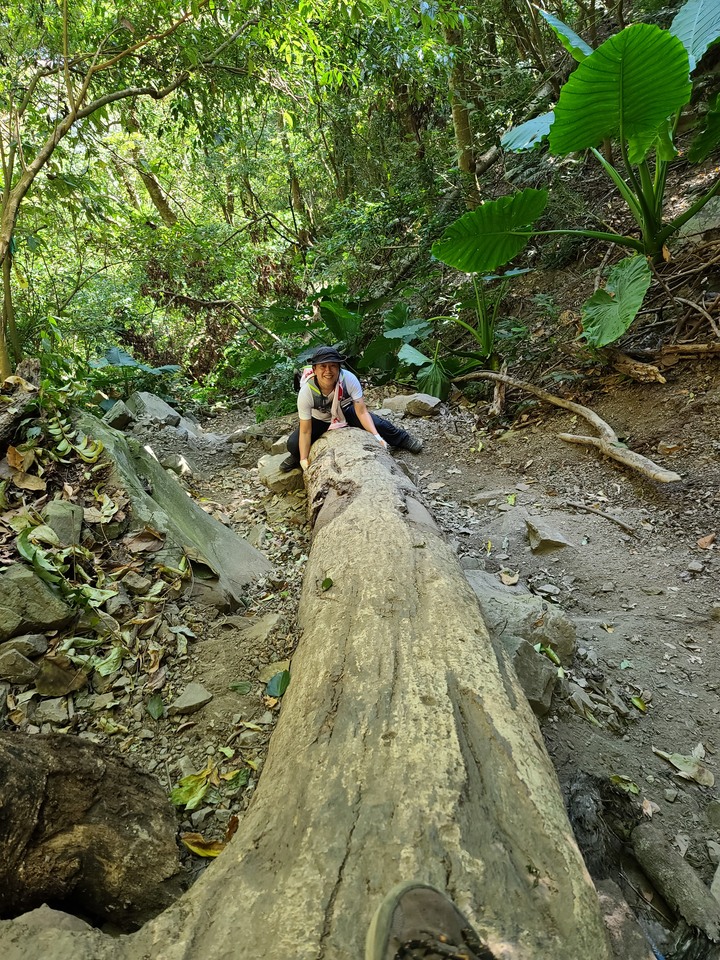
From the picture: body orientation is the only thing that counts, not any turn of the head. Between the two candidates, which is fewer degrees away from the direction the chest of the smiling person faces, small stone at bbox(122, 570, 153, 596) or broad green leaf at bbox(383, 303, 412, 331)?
the small stone

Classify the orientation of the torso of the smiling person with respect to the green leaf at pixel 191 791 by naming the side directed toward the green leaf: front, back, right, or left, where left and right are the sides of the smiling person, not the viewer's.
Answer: front

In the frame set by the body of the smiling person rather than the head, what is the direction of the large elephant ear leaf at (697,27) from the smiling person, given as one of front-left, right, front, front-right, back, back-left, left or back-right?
left

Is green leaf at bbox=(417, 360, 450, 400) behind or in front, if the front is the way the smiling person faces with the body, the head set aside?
behind

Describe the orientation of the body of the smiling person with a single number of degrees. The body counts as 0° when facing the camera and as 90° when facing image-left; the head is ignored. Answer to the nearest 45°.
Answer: approximately 0°

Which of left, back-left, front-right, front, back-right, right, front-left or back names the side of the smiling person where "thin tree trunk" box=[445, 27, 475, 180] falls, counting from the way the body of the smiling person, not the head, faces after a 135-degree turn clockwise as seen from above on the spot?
right

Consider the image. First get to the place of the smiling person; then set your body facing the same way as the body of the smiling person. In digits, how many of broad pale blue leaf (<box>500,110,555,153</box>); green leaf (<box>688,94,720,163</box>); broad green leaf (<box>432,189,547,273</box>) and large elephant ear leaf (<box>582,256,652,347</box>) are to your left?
4

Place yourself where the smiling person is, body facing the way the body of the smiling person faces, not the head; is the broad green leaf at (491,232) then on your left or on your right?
on your left

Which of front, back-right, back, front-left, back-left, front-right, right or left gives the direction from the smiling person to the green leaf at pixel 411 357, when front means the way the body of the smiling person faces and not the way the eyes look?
back-left

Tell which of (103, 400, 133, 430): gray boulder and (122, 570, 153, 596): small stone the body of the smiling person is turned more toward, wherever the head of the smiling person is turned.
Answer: the small stone

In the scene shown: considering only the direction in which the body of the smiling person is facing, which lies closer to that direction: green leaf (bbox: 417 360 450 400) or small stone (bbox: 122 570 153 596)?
the small stone

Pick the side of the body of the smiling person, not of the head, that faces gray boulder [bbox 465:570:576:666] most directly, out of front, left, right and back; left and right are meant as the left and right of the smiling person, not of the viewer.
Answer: front

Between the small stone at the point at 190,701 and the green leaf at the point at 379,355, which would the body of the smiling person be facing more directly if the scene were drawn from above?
the small stone

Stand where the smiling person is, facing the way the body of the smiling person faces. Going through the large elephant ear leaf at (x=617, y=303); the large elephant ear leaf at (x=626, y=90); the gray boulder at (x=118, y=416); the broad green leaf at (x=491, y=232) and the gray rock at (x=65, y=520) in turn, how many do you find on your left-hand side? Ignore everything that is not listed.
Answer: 3

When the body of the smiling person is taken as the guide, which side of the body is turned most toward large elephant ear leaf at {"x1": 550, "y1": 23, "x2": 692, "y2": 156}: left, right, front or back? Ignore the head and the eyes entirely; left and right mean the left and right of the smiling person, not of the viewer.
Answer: left

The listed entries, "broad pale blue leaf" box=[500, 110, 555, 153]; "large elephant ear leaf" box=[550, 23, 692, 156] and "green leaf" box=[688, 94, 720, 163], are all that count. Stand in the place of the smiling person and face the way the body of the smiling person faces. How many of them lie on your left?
3
